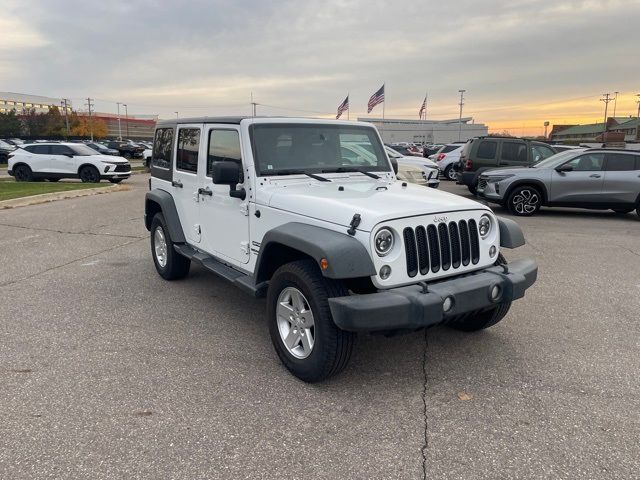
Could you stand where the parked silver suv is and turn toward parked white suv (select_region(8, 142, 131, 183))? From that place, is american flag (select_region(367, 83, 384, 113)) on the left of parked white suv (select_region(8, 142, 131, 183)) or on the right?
right

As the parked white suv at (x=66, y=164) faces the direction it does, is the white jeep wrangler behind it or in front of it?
in front

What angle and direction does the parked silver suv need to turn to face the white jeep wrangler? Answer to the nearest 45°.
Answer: approximately 90° to its left

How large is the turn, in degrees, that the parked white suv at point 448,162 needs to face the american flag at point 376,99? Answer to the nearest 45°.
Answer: approximately 45° to its left

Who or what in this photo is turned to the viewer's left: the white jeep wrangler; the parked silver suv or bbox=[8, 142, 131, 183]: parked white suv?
the parked silver suv

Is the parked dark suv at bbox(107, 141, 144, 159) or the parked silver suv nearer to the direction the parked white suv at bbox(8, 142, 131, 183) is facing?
the parked silver suv

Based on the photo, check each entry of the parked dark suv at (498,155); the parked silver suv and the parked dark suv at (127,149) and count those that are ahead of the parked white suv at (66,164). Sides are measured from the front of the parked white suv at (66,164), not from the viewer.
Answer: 2

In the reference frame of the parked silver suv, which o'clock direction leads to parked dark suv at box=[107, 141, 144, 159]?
The parked dark suv is roughly at 1 o'clock from the parked silver suv.

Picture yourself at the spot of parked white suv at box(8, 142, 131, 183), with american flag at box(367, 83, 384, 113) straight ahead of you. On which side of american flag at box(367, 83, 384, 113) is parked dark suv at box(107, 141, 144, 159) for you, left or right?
left

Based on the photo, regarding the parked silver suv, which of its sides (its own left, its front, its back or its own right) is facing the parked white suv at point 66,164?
front

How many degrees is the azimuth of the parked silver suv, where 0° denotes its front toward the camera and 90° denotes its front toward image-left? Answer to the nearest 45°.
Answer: approximately 90°

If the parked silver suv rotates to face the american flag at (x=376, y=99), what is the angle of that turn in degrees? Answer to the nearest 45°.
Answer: approximately 45° to its right

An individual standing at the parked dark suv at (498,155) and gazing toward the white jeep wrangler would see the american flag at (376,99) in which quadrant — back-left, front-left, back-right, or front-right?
back-right

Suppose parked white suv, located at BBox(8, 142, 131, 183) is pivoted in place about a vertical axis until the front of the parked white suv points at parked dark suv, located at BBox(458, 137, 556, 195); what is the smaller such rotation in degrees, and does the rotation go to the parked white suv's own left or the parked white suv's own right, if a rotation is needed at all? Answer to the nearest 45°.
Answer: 0° — it already faces it

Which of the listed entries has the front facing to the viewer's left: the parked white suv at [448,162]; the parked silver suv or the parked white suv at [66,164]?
the parked silver suv

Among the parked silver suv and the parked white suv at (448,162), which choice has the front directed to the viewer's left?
the parked silver suv
